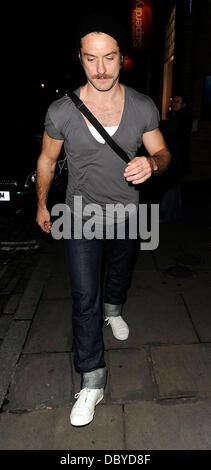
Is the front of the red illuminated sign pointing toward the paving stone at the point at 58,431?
yes

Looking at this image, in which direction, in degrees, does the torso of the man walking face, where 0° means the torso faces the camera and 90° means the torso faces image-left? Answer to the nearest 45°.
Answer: approximately 0°

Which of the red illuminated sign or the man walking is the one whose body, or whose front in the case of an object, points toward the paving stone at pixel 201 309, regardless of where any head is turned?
the red illuminated sign

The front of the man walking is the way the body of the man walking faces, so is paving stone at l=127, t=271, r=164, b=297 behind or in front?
behind

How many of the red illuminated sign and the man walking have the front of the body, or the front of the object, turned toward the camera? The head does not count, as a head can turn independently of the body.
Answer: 2

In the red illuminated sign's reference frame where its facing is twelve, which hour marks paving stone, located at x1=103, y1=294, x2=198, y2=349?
The paving stone is roughly at 12 o'clock from the red illuminated sign.

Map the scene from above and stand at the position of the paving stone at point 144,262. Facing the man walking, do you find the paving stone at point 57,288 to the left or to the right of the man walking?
right

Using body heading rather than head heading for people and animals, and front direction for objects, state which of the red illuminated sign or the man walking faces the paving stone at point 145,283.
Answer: the red illuminated sign

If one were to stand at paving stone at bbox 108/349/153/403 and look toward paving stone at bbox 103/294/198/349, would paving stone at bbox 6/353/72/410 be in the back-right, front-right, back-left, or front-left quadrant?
back-left

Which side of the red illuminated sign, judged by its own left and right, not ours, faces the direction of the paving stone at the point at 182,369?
front

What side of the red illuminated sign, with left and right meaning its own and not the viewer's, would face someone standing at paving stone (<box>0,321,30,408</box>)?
front

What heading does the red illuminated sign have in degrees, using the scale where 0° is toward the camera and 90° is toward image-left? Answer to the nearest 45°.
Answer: approximately 0°
